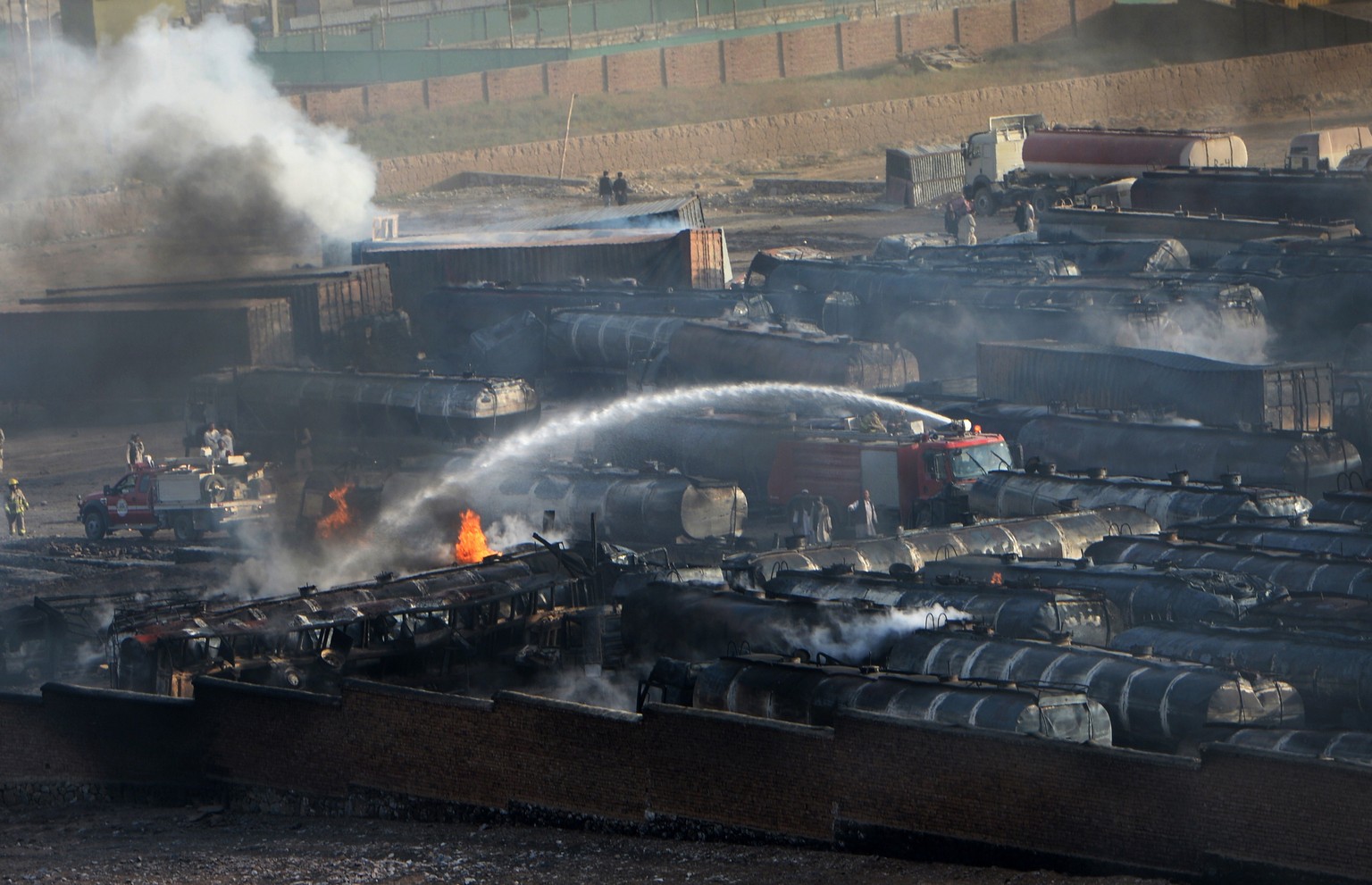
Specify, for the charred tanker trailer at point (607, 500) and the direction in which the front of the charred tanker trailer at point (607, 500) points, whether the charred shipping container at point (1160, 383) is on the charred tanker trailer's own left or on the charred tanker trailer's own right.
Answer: on the charred tanker trailer's own right

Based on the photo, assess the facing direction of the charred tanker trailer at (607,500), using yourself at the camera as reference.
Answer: facing away from the viewer and to the left of the viewer

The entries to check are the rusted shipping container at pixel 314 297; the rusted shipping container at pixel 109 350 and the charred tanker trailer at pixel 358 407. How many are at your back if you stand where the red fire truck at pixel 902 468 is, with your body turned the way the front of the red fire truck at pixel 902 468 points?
3

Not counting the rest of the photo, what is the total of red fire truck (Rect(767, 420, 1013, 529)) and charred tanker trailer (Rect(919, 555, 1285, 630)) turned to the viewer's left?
1

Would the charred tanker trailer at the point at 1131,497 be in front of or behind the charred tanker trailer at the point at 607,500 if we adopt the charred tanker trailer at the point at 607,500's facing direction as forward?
behind

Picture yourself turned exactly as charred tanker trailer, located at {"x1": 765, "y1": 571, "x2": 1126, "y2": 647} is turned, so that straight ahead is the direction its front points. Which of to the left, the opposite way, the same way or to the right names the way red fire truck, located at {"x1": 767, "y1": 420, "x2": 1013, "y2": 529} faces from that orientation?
the opposite way

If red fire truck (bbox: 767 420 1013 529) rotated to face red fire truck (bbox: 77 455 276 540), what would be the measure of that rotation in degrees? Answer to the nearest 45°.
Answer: approximately 135° to its right

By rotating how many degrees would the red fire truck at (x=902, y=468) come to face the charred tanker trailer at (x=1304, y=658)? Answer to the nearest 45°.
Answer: approximately 45° to its right

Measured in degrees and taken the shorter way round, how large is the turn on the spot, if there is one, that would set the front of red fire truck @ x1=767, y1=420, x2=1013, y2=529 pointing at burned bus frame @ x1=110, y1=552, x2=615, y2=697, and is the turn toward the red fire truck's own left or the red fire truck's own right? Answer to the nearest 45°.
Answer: approximately 90° to the red fire truck's own right
